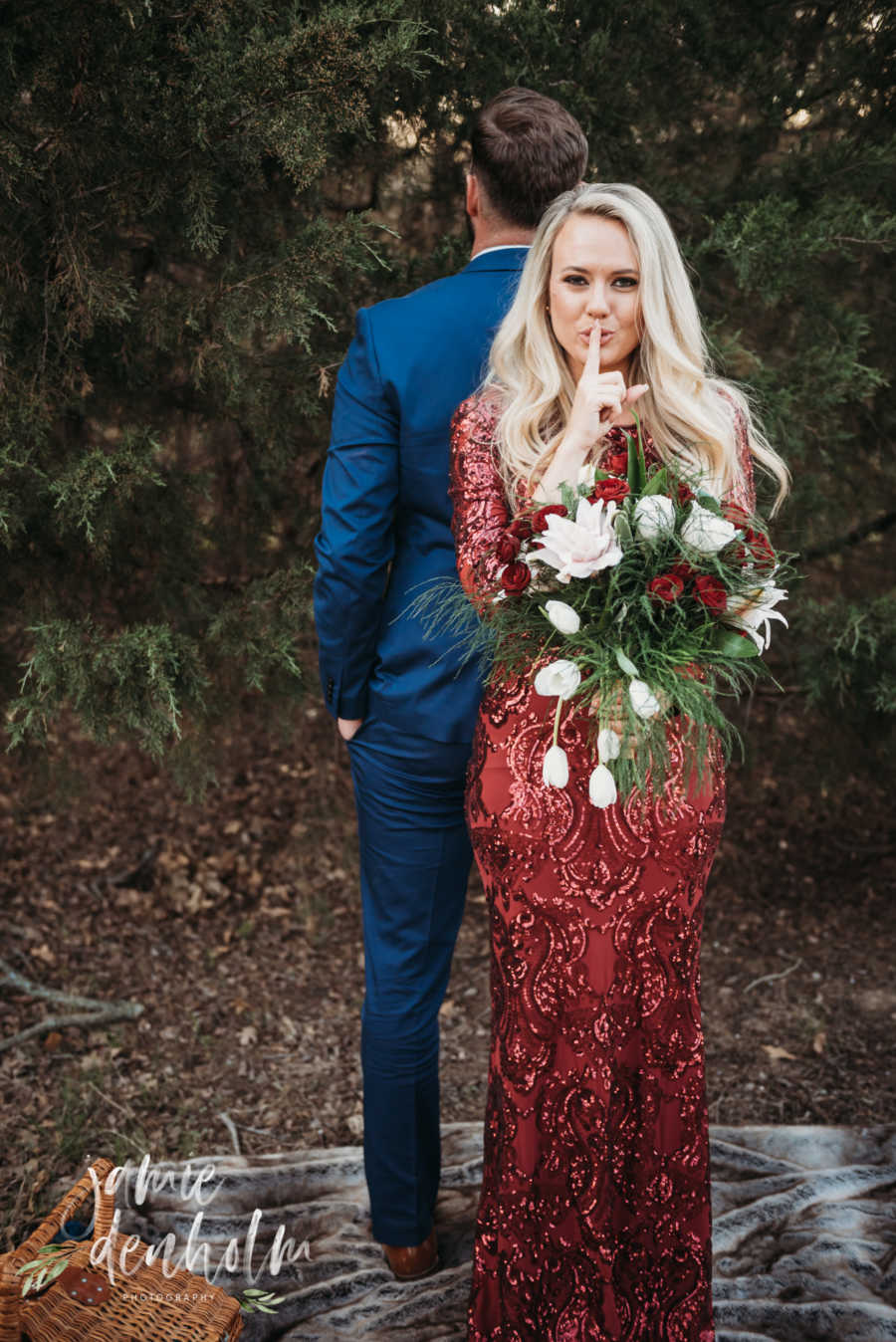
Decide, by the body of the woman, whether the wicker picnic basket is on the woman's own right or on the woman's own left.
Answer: on the woman's own right

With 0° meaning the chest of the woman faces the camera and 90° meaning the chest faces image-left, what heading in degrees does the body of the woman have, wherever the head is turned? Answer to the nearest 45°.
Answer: approximately 0°
